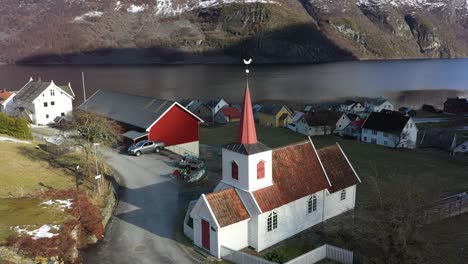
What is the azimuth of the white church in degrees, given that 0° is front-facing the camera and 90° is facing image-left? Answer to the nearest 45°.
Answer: approximately 45°

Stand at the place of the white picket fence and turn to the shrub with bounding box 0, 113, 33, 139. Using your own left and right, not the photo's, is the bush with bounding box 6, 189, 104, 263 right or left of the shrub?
left

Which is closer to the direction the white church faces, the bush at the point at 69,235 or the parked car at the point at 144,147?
the bush
